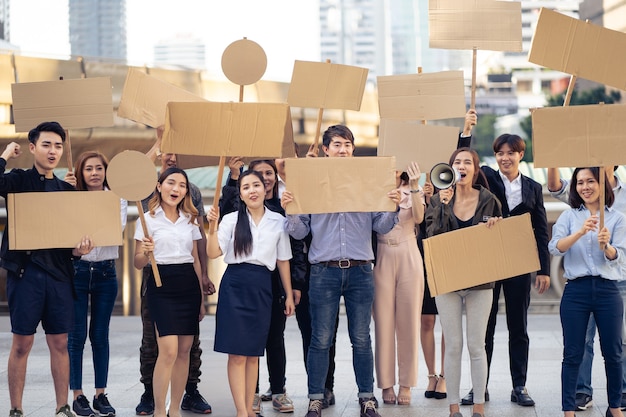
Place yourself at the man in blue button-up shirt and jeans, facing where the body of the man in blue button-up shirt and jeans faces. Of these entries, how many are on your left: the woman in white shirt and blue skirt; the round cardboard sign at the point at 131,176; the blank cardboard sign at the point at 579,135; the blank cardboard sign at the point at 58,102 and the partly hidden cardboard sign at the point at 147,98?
1

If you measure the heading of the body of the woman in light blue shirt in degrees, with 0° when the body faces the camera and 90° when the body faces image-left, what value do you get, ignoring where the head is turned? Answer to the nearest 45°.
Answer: approximately 0°

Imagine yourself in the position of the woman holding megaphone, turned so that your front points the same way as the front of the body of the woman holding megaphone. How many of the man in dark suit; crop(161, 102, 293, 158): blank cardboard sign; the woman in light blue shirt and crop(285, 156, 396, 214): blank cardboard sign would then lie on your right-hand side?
2

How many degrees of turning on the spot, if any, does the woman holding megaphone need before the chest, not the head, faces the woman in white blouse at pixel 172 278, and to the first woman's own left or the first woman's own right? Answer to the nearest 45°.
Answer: approximately 90° to the first woman's own right

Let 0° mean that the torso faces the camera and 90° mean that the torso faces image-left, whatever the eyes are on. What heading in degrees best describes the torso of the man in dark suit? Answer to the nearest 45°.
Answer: approximately 0°

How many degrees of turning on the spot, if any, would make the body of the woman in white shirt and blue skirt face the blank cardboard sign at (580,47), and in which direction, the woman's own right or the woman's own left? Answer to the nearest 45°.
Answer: approximately 90° to the woman's own left

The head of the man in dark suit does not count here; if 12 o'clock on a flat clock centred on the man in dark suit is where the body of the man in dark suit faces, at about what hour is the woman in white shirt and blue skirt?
The woman in white shirt and blue skirt is roughly at 2 o'clock from the man in dark suit.

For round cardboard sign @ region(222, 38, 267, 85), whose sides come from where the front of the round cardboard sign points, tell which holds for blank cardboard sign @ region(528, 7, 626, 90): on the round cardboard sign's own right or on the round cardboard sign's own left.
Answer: on the round cardboard sign's own left

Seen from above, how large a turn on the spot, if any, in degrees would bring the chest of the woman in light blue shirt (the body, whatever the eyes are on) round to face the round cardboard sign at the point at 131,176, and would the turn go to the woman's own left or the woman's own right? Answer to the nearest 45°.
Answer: approximately 90° to the woman's own right

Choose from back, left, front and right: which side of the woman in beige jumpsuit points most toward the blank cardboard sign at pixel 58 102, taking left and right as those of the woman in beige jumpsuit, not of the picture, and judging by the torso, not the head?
right
